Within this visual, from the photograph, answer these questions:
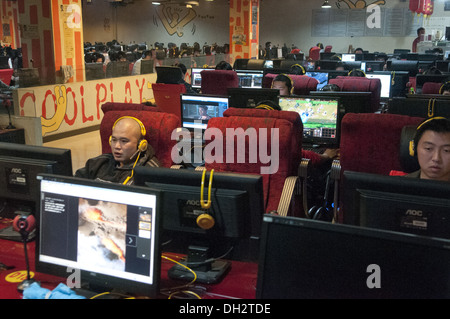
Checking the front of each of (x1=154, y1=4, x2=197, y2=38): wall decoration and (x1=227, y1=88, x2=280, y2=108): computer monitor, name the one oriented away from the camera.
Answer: the computer monitor

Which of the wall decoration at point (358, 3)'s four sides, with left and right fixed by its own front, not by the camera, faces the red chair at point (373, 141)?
front

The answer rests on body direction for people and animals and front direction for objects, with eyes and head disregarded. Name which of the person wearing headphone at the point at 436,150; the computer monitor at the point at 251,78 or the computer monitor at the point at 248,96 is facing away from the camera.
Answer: the computer monitor at the point at 248,96

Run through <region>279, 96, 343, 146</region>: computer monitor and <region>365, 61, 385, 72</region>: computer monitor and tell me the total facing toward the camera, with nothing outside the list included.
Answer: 2

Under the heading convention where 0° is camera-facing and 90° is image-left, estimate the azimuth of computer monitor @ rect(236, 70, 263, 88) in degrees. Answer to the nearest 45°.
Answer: approximately 0°

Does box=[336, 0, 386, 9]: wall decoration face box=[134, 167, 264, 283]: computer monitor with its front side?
yes

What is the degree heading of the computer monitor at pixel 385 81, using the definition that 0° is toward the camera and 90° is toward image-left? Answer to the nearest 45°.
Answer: approximately 0°

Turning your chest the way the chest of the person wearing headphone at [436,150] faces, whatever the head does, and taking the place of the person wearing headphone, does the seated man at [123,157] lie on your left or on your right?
on your right

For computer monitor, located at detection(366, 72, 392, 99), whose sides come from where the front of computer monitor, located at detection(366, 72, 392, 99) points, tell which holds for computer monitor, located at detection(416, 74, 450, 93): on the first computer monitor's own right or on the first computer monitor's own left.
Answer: on the first computer monitor's own left

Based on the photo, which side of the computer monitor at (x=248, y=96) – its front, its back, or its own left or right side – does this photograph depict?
back
